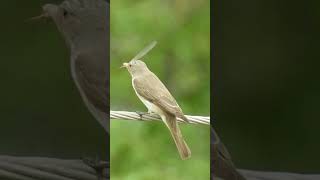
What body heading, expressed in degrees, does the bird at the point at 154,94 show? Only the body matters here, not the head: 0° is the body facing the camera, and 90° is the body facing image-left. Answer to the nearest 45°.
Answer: approximately 90°
